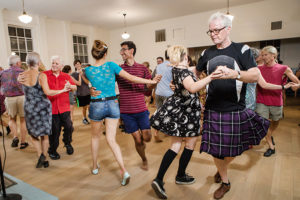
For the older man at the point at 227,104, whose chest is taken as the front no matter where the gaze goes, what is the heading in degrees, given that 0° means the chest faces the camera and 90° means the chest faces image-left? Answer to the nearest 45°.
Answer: approximately 45°

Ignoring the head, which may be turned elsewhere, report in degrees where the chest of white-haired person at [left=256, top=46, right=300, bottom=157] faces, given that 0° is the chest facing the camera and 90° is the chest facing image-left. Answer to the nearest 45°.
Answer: approximately 45°

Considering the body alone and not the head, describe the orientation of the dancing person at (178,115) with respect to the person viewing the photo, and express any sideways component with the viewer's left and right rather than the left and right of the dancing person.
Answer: facing away from the viewer and to the right of the viewer

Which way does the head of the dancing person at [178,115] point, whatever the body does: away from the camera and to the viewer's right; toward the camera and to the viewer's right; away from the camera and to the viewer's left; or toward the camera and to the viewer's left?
away from the camera and to the viewer's right

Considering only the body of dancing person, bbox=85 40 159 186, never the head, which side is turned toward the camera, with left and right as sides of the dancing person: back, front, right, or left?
back

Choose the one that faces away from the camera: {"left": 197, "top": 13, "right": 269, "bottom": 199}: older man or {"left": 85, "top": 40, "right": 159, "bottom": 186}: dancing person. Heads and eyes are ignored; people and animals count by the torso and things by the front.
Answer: the dancing person

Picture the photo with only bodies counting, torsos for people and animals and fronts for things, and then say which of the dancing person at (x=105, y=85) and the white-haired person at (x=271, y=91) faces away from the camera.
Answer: the dancing person

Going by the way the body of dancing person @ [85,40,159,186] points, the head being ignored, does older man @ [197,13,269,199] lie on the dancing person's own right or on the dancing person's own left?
on the dancing person's own right

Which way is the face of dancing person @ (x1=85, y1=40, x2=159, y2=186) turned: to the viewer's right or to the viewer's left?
to the viewer's right

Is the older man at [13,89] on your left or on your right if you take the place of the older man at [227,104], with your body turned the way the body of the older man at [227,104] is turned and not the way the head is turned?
on your right

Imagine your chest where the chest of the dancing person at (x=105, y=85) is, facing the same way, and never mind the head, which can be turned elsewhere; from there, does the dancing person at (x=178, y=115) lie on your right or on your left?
on your right

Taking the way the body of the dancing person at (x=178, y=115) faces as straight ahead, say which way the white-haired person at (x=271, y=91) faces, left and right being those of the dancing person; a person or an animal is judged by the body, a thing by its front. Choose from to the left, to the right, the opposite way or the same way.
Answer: the opposite way

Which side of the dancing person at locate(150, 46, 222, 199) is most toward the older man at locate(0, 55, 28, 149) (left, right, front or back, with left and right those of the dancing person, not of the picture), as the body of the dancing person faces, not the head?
left
